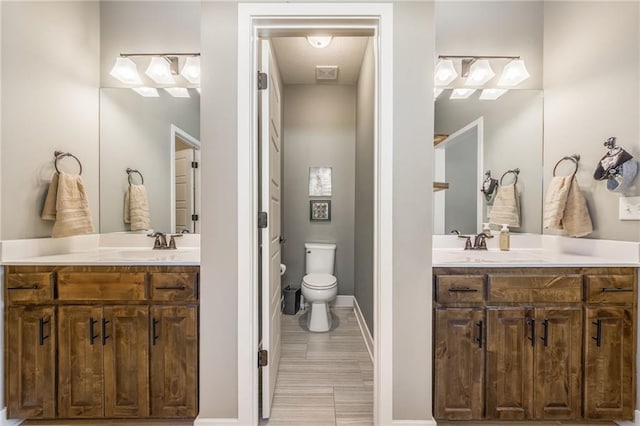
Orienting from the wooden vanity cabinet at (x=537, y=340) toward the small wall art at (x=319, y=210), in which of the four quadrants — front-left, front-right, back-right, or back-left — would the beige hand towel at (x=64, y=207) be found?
front-left

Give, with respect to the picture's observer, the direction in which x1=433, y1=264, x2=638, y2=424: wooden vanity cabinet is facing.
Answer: facing the viewer

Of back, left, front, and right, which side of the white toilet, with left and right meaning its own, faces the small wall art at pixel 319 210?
back

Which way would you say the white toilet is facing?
toward the camera

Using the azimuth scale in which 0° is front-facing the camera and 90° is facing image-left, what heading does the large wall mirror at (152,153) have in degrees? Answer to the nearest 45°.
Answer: approximately 0°

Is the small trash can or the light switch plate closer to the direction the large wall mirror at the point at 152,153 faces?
the light switch plate

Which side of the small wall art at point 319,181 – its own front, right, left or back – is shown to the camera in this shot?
front
